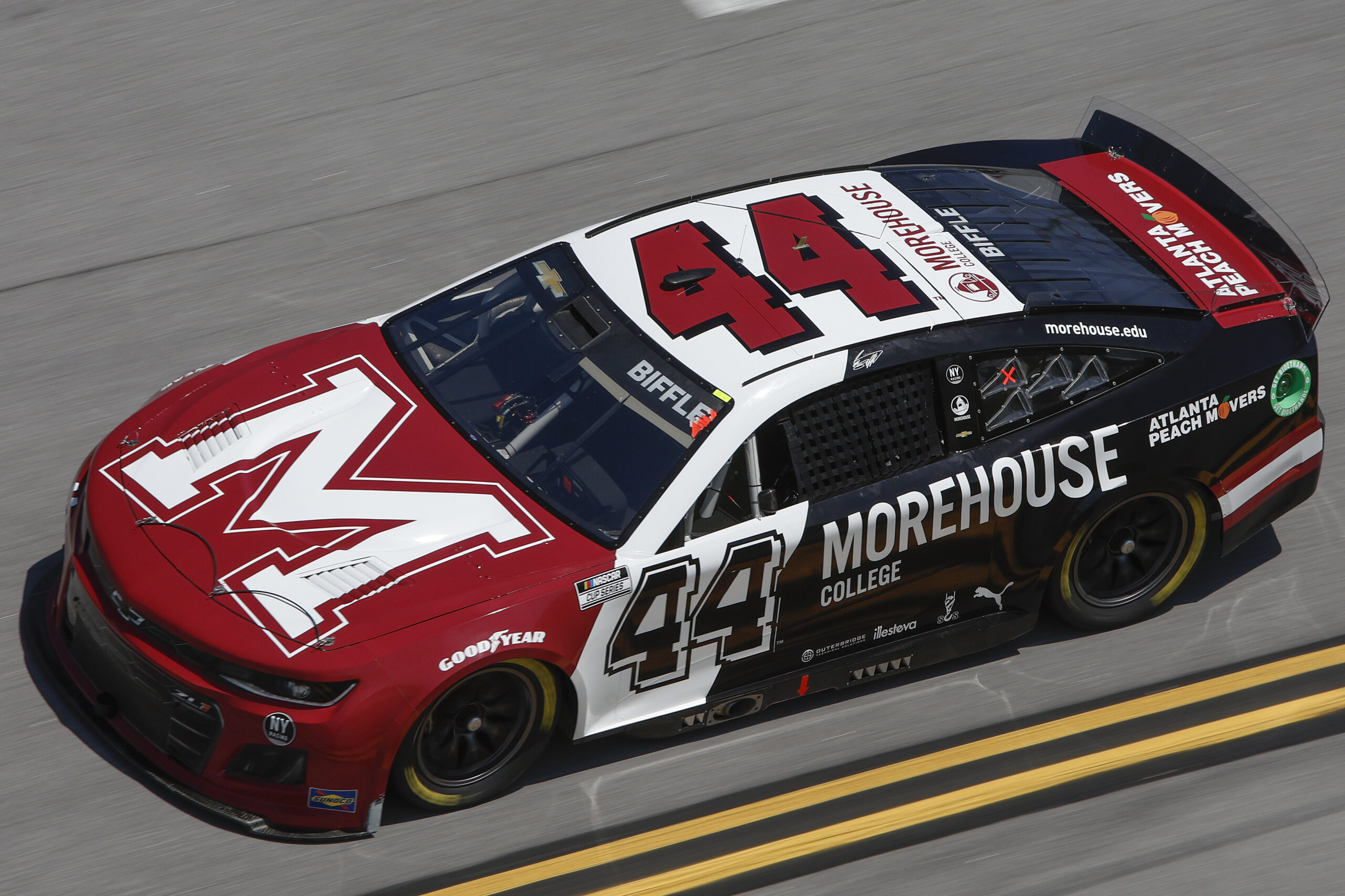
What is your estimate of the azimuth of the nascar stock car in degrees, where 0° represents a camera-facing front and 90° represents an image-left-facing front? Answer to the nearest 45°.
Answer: approximately 45°
